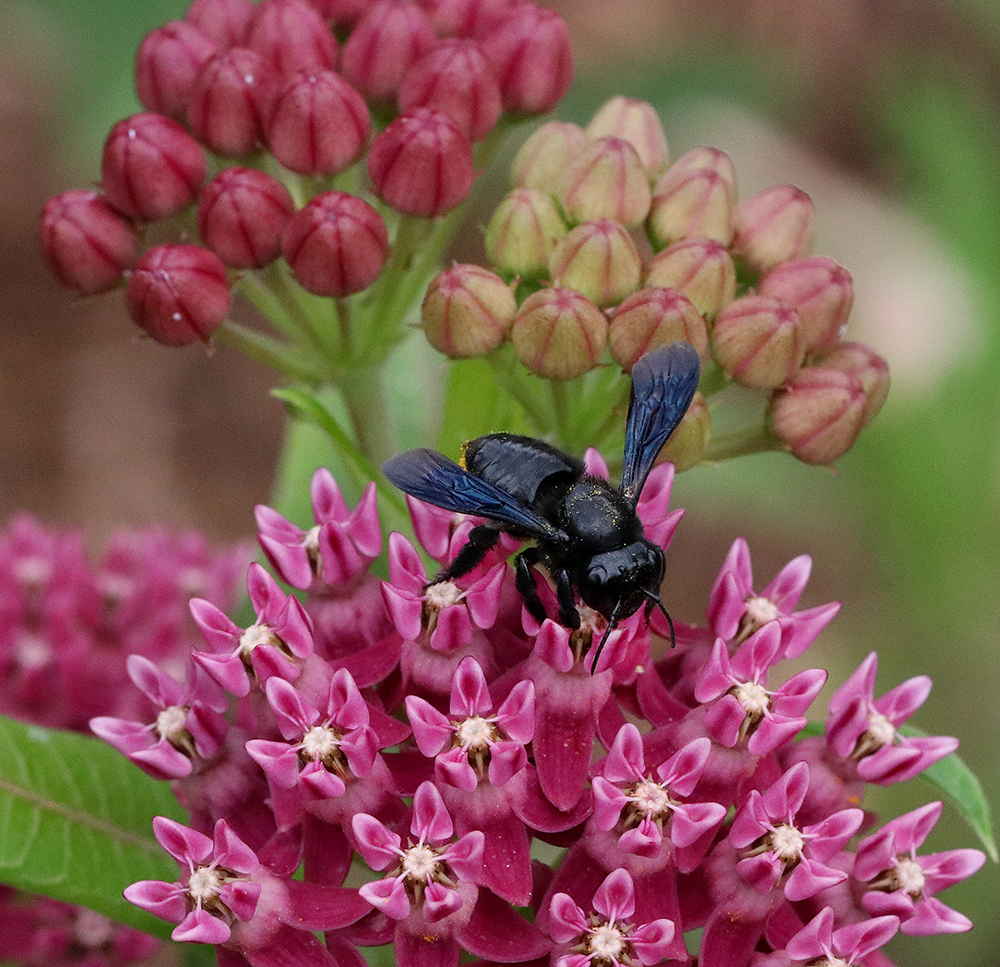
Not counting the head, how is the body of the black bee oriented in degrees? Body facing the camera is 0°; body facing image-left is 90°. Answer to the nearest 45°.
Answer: approximately 315°
